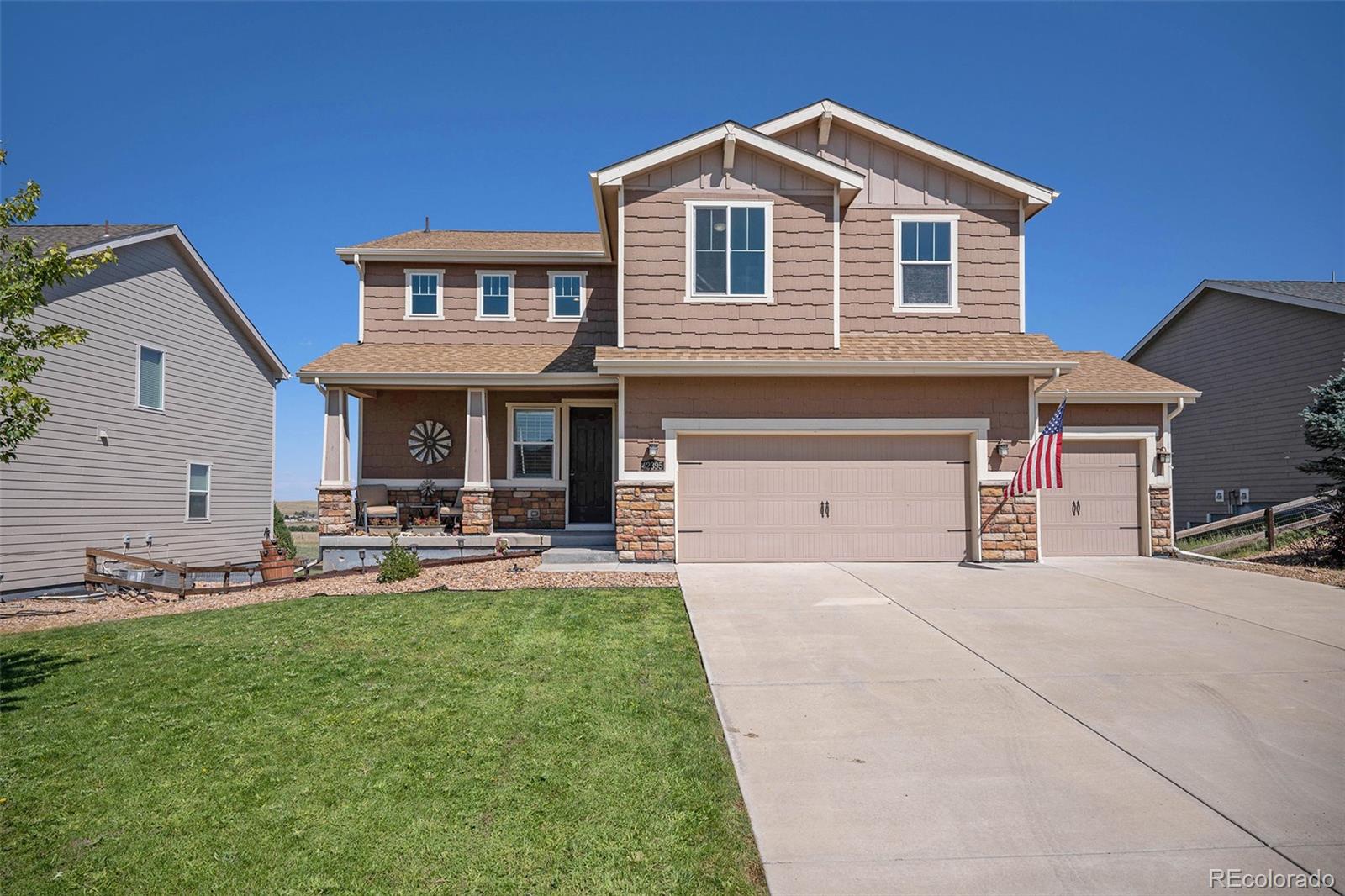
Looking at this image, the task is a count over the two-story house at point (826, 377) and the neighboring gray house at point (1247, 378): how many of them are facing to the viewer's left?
0

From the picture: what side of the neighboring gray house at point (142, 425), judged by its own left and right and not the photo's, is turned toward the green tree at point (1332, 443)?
left

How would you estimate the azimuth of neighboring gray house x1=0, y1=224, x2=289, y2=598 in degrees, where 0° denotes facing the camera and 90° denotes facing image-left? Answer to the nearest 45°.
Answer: approximately 45°

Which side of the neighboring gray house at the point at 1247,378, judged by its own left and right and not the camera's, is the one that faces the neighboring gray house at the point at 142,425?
right

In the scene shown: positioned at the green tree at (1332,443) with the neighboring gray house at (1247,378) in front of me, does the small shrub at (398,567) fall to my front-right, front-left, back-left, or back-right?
back-left

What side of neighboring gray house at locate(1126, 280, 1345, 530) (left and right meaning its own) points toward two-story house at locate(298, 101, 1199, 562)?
right

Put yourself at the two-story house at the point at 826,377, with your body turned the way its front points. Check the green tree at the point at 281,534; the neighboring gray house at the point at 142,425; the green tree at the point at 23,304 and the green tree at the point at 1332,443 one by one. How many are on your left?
1

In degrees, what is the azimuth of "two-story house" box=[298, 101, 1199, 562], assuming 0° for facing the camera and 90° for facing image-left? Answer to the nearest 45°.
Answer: approximately 0°

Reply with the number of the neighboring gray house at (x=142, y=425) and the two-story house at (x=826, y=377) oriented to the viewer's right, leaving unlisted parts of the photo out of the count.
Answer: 0

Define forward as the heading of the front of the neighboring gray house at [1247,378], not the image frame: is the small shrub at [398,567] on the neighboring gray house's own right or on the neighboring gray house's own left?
on the neighboring gray house's own right

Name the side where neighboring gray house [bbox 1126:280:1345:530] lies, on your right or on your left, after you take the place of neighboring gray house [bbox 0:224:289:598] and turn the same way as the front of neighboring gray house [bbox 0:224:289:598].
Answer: on your left

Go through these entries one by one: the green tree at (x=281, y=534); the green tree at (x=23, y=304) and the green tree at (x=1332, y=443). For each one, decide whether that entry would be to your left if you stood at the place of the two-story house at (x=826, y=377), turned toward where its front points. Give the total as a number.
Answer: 1
